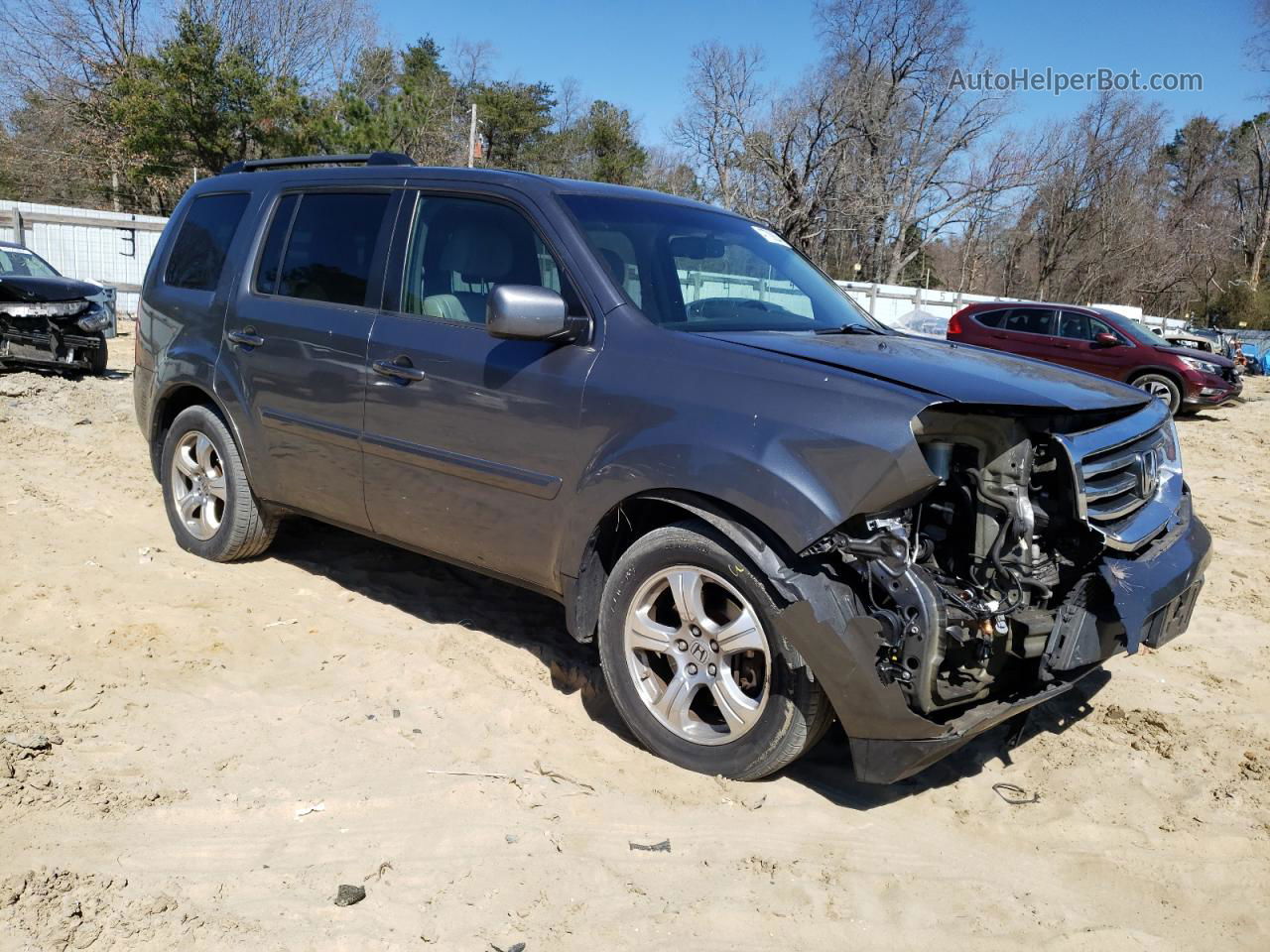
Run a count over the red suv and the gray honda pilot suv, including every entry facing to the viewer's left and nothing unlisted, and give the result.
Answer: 0

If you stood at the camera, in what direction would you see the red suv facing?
facing the viewer and to the right of the viewer

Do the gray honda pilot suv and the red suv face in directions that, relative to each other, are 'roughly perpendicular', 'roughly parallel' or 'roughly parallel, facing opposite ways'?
roughly parallel

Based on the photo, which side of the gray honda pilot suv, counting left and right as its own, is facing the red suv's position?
left

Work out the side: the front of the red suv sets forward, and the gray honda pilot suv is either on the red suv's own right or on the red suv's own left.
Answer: on the red suv's own right
